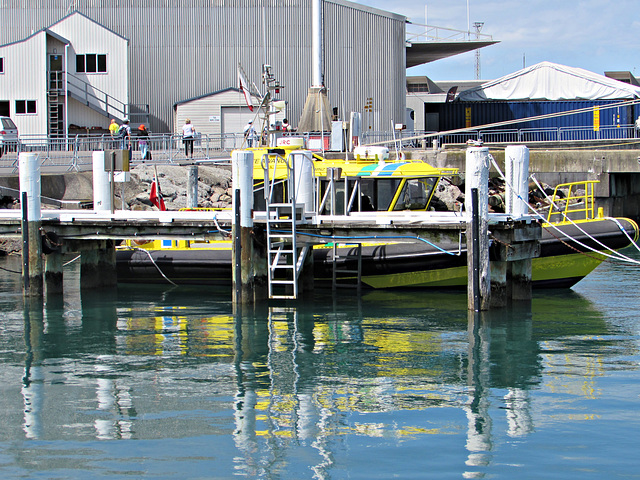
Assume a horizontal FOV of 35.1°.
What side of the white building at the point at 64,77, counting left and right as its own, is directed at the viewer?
front

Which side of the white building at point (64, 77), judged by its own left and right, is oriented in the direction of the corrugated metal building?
left

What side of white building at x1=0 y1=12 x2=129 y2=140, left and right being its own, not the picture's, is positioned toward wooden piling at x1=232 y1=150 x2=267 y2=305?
front

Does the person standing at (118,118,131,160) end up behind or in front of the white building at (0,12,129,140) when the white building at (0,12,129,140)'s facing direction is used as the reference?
in front

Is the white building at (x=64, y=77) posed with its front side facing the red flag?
yes

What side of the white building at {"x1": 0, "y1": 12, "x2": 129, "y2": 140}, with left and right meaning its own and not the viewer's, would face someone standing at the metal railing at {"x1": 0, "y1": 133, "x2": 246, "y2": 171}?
front

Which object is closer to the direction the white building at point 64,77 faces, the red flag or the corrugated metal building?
the red flag

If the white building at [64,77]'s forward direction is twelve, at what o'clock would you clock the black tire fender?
The black tire fender is roughly at 12 o'clock from the white building.

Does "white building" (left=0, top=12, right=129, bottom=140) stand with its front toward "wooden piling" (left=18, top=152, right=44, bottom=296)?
yes

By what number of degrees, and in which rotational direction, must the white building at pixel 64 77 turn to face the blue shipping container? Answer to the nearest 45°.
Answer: approximately 90° to its left
